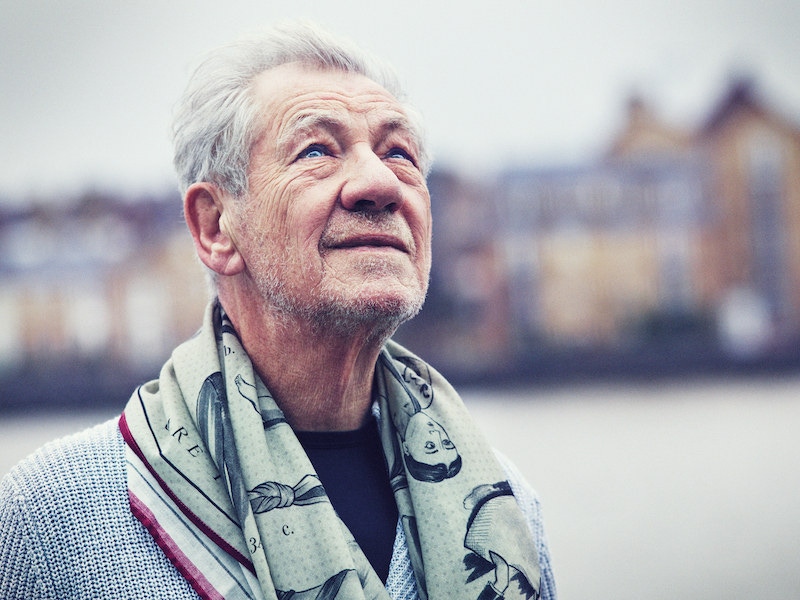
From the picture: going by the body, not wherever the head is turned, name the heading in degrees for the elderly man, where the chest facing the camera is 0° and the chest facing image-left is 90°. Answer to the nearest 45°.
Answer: approximately 315°

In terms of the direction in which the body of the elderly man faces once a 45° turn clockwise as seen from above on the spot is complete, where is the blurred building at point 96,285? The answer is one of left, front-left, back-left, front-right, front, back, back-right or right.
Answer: back

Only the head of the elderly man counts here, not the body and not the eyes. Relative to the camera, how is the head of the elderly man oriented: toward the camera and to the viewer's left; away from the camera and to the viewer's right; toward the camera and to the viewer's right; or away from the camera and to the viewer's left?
toward the camera and to the viewer's right

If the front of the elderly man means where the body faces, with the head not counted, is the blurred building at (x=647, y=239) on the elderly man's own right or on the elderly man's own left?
on the elderly man's own left
